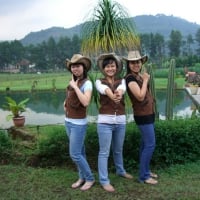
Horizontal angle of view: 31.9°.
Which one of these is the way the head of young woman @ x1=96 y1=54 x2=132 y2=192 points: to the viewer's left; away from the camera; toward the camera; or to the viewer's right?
toward the camera

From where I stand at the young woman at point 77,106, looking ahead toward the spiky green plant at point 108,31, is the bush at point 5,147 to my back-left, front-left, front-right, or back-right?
front-left

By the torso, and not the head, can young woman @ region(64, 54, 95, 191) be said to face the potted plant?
no

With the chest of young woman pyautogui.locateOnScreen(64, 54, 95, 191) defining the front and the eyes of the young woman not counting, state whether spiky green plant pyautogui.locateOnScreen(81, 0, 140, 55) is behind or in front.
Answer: behind

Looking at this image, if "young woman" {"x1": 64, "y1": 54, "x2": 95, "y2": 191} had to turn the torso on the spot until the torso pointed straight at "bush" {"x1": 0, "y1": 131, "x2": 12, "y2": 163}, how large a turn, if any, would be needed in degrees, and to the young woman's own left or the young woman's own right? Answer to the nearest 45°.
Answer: approximately 90° to the young woman's own right

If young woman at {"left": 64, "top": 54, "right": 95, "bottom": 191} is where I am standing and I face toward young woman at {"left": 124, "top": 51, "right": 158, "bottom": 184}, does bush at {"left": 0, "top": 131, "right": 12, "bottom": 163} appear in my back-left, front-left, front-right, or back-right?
back-left

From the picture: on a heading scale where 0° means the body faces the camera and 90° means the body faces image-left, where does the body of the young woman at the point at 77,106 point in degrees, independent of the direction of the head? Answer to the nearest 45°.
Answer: approximately 45°
